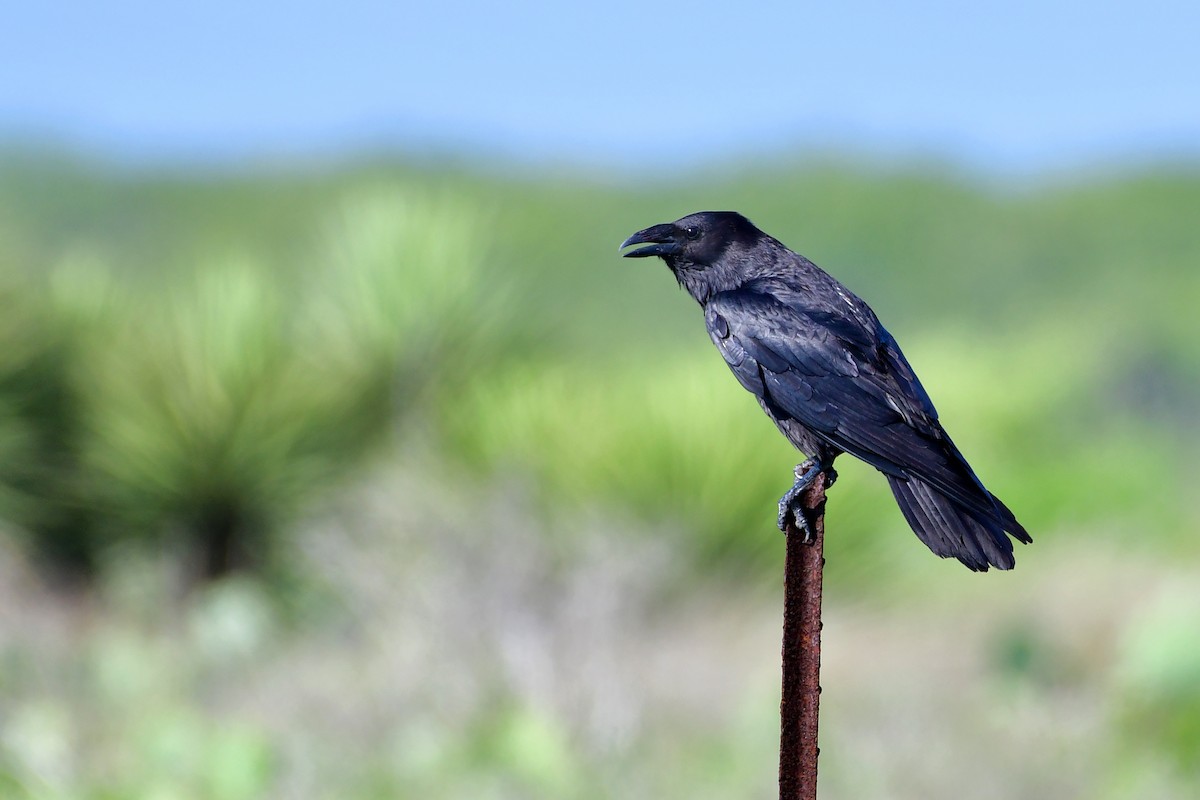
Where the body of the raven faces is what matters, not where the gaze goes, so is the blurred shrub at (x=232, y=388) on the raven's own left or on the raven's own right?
on the raven's own right

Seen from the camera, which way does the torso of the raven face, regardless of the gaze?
to the viewer's left

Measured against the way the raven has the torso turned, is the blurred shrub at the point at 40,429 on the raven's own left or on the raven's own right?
on the raven's own right
